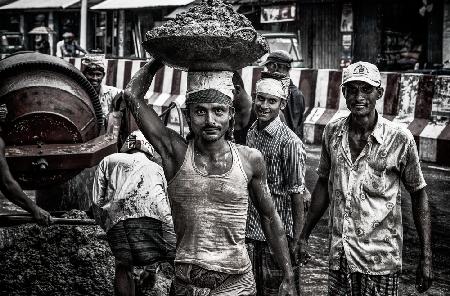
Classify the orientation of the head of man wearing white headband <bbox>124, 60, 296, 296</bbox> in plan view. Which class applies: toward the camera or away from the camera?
toward the camera

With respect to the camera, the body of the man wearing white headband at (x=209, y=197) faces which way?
toward the camera

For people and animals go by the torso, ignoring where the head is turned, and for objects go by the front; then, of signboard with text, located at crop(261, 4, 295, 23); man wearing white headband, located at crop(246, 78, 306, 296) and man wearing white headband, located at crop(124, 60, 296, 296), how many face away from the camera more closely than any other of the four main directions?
0

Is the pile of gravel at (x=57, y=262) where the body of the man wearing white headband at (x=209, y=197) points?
no

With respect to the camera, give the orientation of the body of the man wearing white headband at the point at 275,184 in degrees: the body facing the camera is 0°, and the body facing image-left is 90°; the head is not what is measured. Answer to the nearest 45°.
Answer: approximately 45°

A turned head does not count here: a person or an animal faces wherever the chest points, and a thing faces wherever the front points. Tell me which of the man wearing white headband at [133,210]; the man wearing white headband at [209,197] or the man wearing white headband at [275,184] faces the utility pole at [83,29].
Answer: the man wearing white headband at [133,210]

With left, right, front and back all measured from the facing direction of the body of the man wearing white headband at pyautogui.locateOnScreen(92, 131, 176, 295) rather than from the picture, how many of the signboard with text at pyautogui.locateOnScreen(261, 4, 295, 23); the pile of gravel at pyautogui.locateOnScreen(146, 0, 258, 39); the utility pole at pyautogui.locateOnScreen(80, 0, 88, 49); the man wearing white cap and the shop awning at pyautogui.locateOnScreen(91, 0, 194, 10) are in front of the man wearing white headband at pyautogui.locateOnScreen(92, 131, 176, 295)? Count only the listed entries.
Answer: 3

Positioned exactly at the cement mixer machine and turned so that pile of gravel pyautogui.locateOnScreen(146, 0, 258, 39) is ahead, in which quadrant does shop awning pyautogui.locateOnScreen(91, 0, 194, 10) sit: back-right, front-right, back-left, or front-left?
back-left

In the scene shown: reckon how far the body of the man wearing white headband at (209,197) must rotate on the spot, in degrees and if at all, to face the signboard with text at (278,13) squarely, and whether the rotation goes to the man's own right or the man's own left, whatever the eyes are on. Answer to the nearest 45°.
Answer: approximately 180°

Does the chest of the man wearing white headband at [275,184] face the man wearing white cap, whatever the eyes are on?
no

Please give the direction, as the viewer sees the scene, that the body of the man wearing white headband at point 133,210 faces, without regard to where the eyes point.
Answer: away from the camera

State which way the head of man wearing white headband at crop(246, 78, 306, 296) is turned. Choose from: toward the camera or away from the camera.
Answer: toward the camera

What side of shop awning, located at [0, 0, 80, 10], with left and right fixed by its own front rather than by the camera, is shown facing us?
front

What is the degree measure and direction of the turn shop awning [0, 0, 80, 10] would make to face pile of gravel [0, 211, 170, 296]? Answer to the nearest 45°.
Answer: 0° — it already faces it

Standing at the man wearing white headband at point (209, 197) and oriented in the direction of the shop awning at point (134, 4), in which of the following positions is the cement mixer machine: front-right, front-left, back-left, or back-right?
front-left

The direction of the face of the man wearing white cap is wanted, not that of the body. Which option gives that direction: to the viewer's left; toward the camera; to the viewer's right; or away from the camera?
toward the camera

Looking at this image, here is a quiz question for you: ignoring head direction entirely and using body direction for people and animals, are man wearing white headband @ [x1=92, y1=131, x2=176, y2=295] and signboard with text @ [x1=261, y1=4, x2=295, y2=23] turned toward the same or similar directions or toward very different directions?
very different directions
